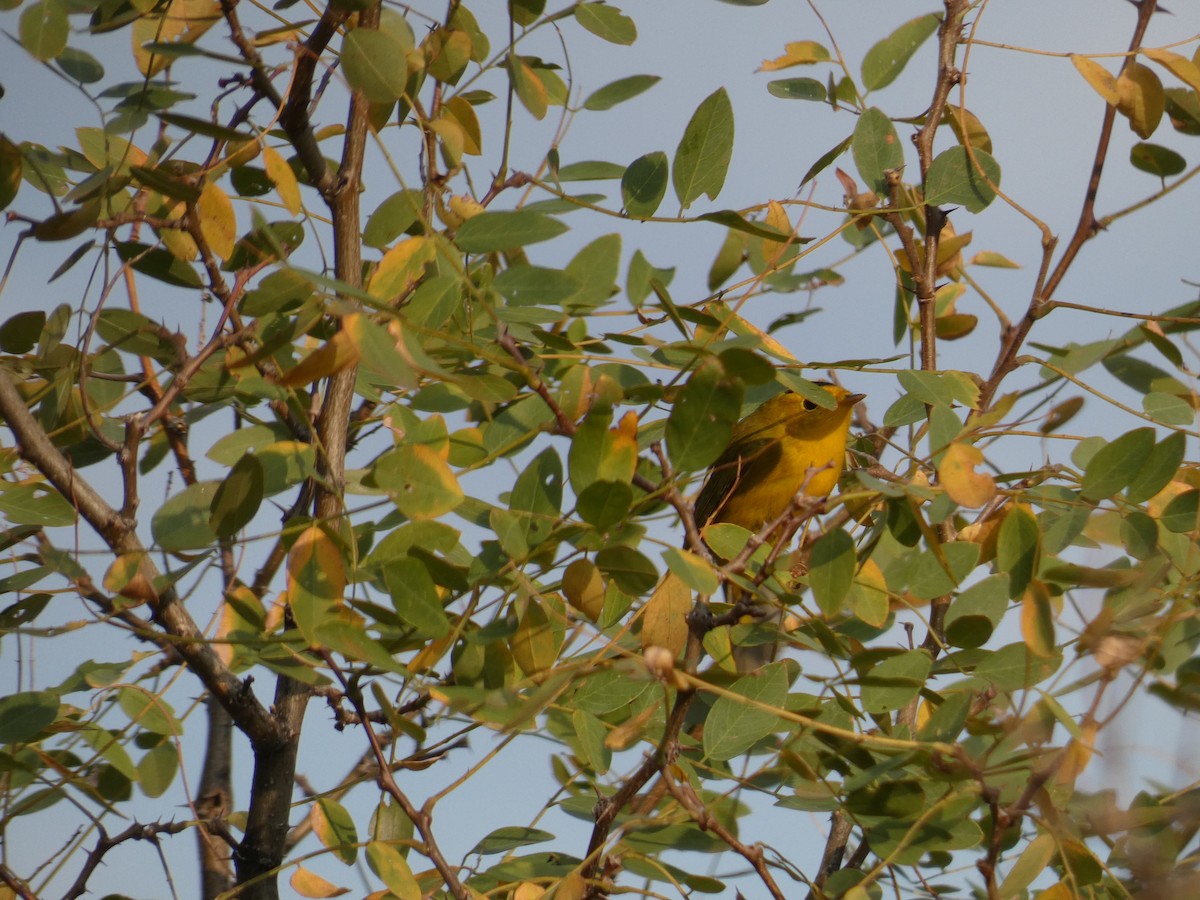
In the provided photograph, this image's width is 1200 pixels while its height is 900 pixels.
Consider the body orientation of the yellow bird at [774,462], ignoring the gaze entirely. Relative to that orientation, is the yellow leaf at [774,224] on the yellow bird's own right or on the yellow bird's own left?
on the yellow bird's own right

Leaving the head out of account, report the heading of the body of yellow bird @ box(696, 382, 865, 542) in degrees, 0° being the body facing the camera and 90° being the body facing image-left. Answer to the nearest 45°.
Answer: approximately 270°
